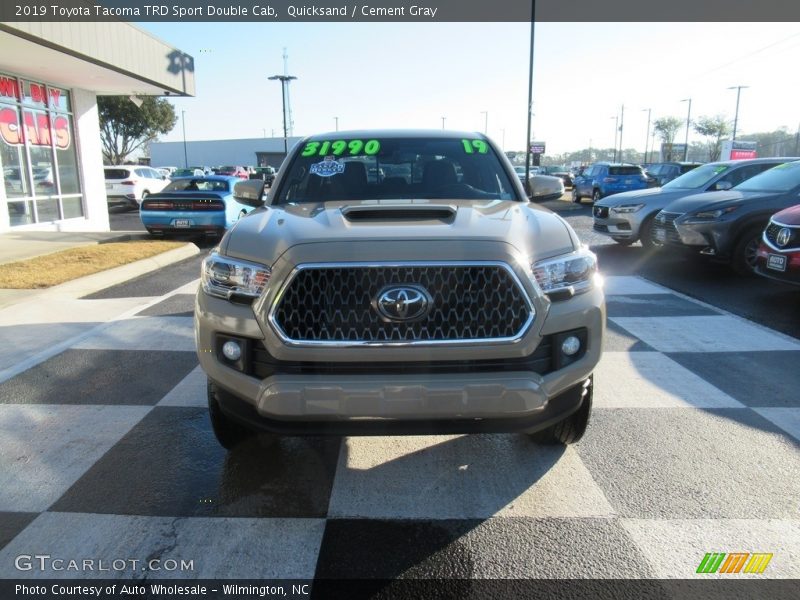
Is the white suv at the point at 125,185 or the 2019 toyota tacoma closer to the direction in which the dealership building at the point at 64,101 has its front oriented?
the 2019 toyota tacoma

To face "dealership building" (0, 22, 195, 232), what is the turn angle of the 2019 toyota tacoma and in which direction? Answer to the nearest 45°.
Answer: approximately 135° to its right

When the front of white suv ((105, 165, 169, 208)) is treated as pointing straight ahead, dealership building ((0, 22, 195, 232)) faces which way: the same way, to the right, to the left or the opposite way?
to the right

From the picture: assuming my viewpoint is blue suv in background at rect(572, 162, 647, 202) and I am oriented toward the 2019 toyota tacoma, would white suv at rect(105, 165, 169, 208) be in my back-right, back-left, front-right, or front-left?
front-right

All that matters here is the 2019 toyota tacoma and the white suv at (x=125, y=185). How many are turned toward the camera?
1

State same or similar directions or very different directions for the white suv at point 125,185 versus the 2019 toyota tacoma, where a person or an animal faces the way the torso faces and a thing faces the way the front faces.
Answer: very different directions

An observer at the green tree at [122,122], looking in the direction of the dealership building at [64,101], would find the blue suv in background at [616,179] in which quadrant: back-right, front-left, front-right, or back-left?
front-left

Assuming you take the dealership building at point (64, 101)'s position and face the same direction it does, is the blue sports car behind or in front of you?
in front

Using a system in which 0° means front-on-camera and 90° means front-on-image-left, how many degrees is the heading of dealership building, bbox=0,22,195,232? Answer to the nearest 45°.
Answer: approximately 315°

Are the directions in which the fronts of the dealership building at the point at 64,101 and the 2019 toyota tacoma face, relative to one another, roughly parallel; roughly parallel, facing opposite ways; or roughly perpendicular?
roughly perpendicular

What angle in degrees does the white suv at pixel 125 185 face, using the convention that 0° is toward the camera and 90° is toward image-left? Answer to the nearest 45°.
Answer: approximately 225°

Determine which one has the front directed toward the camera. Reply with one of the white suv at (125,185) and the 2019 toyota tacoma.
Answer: the 2019 toyota tacoma

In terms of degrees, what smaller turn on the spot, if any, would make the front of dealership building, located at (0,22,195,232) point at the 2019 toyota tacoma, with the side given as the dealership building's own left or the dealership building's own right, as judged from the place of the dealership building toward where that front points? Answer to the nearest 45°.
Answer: approximately 45° to the dealership building's own right

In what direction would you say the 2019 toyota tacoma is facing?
toward the camera

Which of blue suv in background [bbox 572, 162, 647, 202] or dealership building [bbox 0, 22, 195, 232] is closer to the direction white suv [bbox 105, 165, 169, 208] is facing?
the blue suv in background

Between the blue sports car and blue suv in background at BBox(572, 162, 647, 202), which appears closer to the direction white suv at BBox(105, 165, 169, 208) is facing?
the blue suv in background
